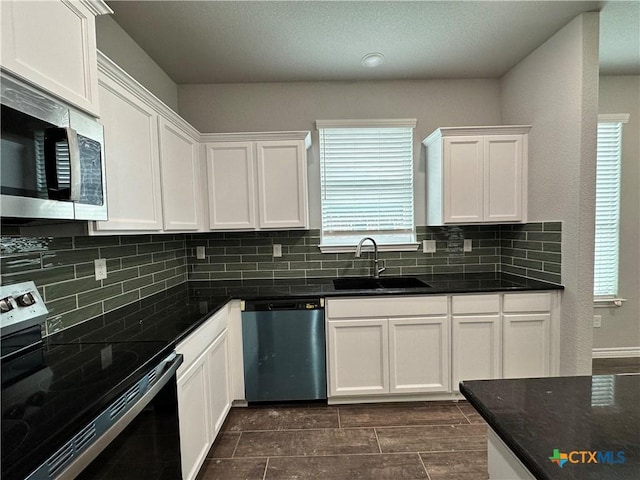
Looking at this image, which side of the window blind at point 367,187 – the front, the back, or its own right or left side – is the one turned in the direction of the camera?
front

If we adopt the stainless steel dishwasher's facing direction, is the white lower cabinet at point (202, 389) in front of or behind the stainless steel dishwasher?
in front

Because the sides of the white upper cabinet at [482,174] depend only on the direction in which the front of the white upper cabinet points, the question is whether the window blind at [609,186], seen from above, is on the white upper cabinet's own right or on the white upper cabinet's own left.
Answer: on the white upper cabinet's own left

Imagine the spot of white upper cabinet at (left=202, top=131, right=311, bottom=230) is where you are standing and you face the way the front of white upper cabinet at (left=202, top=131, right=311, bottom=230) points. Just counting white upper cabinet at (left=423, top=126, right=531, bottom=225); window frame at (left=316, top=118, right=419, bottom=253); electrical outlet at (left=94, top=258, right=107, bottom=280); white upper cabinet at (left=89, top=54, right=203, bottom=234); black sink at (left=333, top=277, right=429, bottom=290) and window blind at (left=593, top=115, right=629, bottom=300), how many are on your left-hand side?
4

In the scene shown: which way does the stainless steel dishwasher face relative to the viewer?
toward the camera

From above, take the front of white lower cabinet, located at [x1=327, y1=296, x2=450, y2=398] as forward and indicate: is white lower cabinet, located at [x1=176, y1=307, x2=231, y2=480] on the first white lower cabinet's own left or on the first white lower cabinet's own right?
on the first white lower cabinet's own right

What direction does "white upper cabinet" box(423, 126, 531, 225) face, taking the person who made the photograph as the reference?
facing the viewer

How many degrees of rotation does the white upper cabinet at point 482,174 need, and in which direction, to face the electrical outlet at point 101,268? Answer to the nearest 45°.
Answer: approximately 45° to its right
